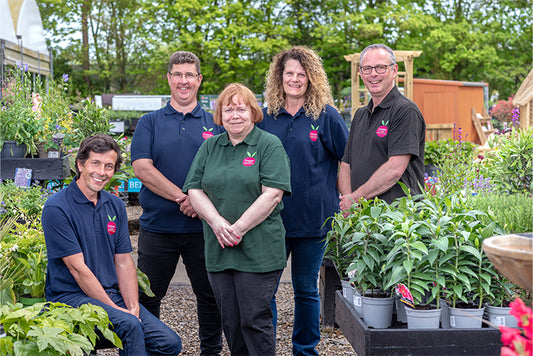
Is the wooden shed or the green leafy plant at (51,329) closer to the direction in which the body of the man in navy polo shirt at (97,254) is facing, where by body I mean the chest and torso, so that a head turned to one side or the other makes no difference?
the green leafy plant

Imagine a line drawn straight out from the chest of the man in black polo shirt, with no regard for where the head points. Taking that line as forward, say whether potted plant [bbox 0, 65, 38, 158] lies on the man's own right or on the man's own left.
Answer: on the man's own right

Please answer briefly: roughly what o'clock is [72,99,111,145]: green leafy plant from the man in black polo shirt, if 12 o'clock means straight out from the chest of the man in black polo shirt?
The green leafy plant is roughly at 3 o'clock from the man in black polo shirt.

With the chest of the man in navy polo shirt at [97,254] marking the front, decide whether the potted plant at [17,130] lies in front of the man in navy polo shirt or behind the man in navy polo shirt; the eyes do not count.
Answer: behind

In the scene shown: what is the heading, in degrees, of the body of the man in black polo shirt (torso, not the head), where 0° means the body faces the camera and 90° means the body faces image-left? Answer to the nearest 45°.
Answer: approximately 45°
